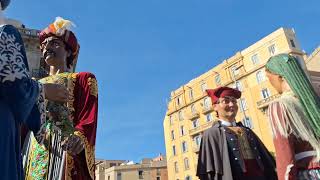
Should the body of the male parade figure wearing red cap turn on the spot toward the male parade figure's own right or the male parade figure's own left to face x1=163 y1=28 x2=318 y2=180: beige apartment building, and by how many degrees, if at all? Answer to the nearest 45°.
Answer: approximately 135° to the male parade figure's own left

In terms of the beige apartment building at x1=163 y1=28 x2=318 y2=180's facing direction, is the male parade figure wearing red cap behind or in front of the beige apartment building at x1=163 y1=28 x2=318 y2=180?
in front

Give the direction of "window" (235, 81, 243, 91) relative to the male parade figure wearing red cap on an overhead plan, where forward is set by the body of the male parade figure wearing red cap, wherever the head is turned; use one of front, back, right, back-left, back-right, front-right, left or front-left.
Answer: back-left

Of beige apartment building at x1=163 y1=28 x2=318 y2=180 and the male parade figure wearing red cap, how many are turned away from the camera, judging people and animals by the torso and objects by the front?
0

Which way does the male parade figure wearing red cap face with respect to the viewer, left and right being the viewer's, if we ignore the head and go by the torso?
facing the viewer and to the right of the viewer
